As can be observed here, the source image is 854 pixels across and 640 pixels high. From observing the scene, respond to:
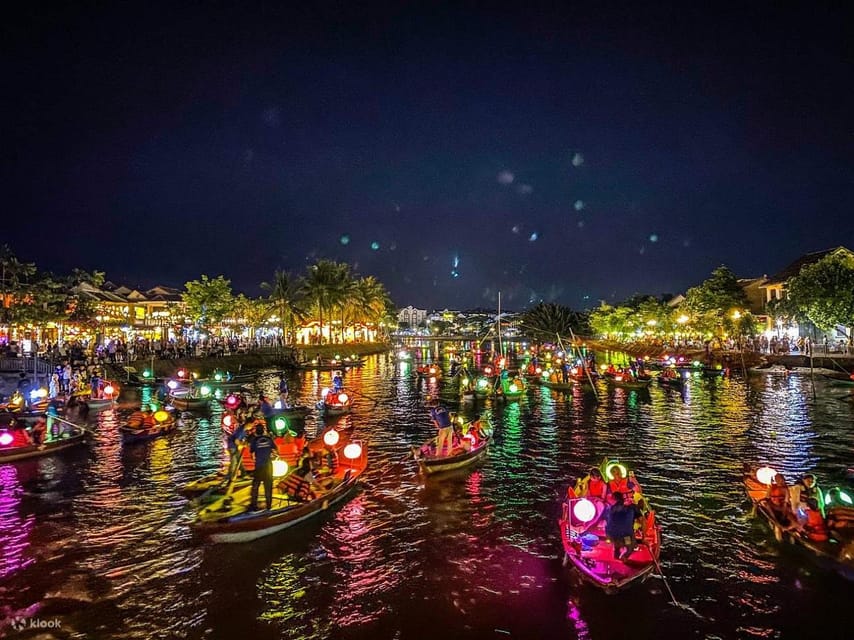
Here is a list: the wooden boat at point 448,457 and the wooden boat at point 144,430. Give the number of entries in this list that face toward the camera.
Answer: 0

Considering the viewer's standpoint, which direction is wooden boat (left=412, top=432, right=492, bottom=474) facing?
facing away from the viewer and to the right of the viewer

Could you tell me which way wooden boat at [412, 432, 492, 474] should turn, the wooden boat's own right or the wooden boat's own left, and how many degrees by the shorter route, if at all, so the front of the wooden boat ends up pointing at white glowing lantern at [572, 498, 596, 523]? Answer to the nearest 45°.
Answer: approximately 135° to the wooden boat's own right

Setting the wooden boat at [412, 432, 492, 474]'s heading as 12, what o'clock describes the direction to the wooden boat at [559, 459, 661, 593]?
the wooden boat at [559, 459, 661, 593] is roughly at 4 o'clock from the wooden boat at [412, 432, 492, 474].

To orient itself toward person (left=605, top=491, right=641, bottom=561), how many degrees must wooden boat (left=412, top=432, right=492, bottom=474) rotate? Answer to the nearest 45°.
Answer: approximately 135° to its right

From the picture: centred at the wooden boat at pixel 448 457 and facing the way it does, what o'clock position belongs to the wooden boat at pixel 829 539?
the wooden boat at pixel 829 539 is roughly at 3 o'clock from the wooden boat at pixel 448 457.

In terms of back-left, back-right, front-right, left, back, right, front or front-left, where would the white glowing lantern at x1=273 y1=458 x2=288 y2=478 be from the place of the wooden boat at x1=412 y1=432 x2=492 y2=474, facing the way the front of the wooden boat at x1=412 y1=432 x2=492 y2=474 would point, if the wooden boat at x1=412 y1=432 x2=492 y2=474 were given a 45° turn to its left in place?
back-left
